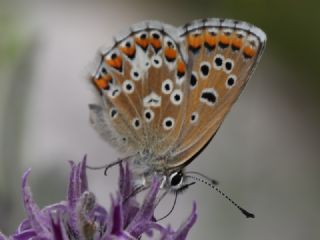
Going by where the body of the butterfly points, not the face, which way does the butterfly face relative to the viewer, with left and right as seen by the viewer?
facing to the right of the viewer
